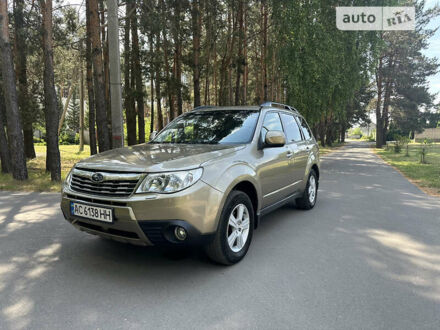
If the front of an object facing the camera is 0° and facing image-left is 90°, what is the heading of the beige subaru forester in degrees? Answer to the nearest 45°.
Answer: approximately 45°
